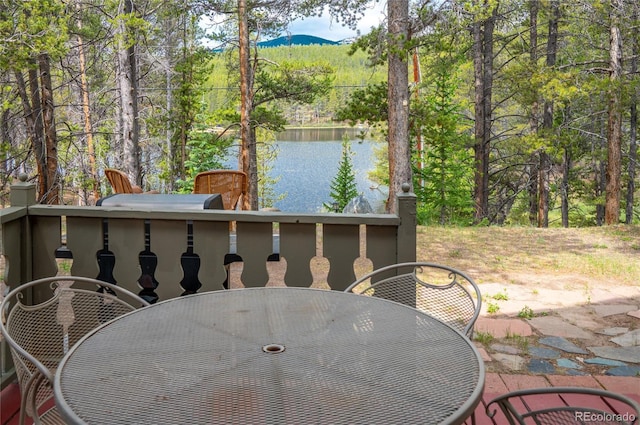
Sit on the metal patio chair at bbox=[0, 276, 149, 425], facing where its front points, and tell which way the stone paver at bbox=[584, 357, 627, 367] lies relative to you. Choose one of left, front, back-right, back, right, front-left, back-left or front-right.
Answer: front-left

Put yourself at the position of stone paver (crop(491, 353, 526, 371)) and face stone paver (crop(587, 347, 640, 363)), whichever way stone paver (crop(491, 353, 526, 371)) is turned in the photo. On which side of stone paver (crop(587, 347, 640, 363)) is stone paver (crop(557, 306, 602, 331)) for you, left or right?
left

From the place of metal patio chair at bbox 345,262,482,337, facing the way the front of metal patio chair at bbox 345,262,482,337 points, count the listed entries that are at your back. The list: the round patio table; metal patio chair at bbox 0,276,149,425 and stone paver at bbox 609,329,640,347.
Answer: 1

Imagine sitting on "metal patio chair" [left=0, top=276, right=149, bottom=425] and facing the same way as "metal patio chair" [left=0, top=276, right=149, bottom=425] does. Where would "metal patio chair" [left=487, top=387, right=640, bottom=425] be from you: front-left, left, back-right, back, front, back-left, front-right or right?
front

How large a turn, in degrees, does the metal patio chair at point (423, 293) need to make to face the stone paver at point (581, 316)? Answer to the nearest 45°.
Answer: approximately 180°

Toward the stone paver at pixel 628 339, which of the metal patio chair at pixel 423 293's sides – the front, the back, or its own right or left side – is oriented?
back

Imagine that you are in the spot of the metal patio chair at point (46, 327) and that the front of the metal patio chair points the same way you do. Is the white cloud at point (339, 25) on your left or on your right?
on your left

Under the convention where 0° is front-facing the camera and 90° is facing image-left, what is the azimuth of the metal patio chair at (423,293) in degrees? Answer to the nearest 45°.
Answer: approximately 45°

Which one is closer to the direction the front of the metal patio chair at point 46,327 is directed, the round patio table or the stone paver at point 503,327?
the round patio table

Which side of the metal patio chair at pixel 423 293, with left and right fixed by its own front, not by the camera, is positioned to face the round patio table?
front

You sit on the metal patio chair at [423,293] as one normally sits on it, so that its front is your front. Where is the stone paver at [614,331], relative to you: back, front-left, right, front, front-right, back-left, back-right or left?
back
